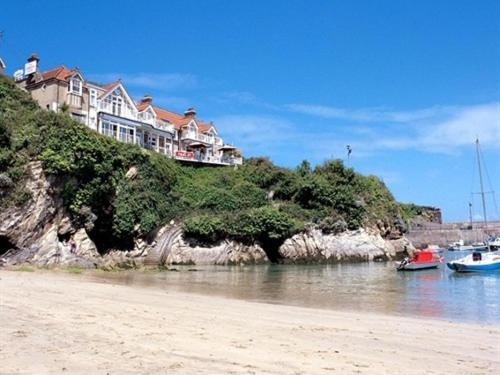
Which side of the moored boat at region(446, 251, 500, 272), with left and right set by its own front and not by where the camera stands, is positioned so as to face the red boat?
front

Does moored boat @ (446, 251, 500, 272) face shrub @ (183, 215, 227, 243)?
yes

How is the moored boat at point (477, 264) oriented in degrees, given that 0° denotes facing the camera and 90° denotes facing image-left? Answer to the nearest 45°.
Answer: approximately 90°
